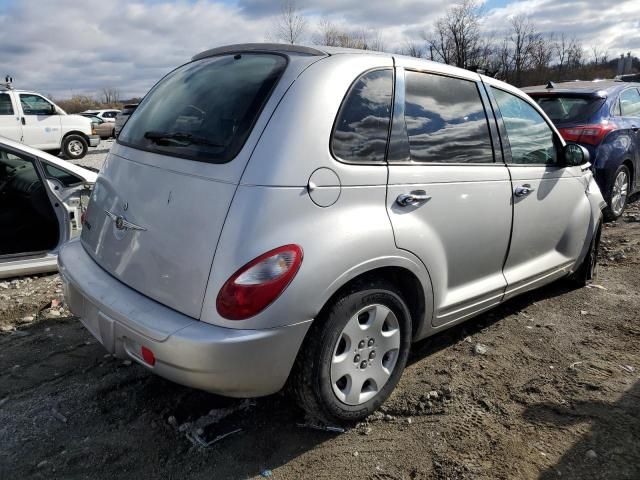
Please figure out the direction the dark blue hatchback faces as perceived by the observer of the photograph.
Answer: facing away from the viewer and to the right of the viewer

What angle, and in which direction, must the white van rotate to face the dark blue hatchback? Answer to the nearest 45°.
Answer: approximately 45° to its right

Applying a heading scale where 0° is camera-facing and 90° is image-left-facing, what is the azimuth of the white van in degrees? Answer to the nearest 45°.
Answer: approximately 270°

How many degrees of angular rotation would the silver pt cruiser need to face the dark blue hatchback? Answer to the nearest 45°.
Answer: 0° — it already faces it

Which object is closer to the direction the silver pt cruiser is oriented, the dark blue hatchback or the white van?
the dark blue hatchback

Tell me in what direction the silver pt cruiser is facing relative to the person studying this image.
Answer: facing away from the viewer and to the right of the viewer

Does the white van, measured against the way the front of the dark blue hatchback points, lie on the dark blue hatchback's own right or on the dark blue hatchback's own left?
on the dark blue hatchback's own left
